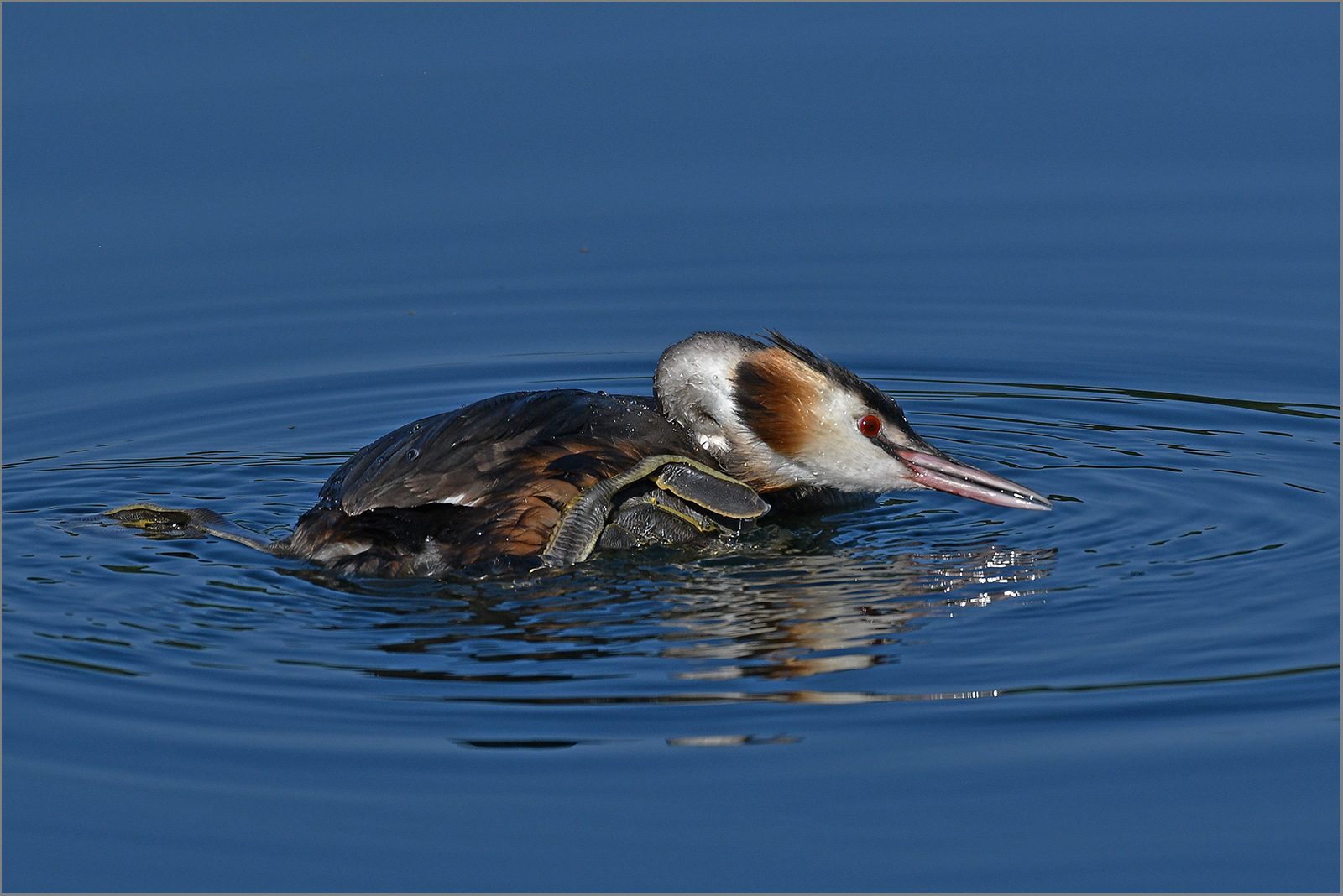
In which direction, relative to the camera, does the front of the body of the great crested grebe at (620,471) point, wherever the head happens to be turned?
to the viewer's right
